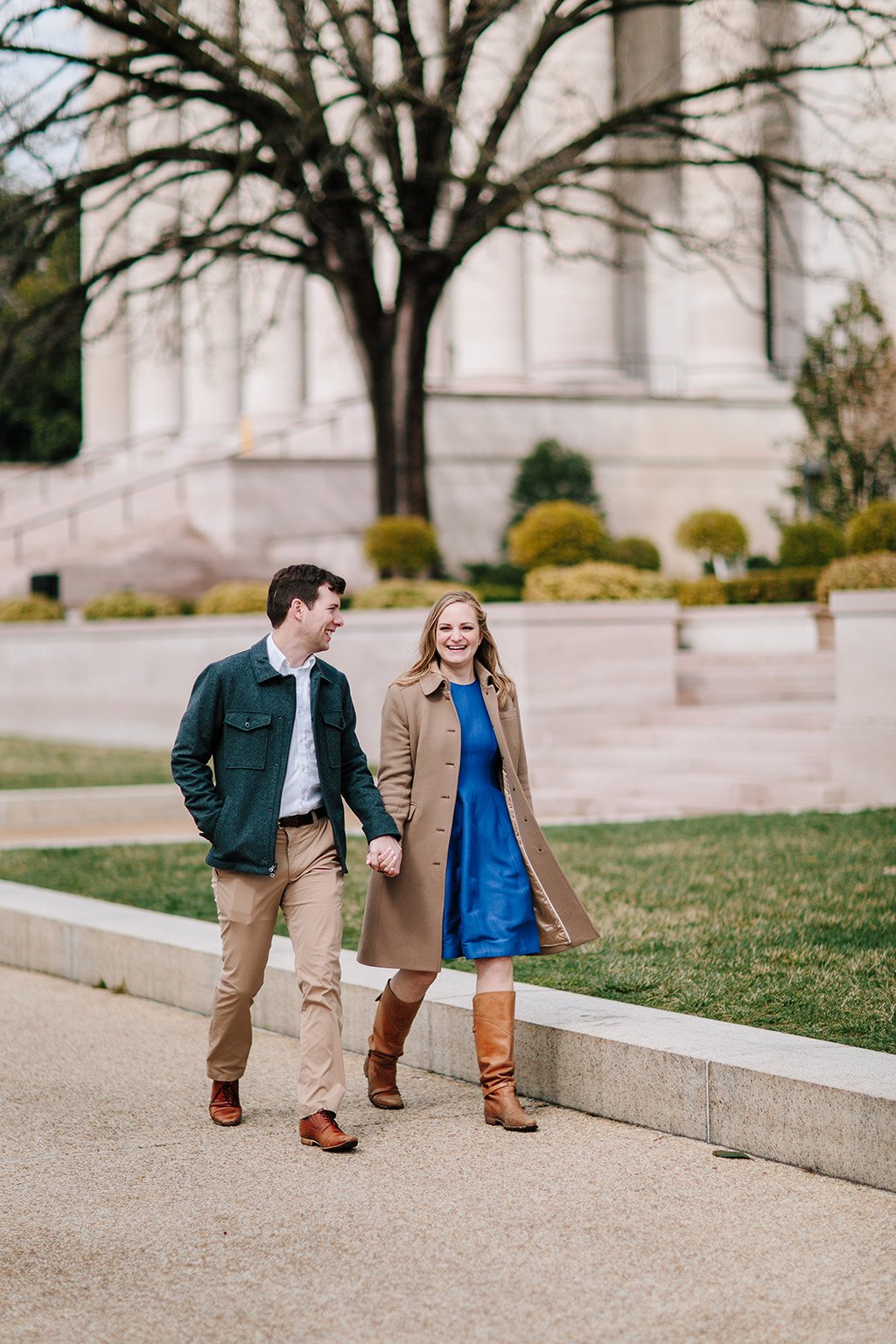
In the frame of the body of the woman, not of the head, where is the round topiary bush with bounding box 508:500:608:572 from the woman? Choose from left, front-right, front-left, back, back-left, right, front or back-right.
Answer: back-left

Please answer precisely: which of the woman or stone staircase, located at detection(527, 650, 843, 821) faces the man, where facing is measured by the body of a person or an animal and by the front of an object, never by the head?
the stone staircase

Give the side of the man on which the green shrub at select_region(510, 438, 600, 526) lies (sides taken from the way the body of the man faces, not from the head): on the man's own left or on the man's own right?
on the man's own left

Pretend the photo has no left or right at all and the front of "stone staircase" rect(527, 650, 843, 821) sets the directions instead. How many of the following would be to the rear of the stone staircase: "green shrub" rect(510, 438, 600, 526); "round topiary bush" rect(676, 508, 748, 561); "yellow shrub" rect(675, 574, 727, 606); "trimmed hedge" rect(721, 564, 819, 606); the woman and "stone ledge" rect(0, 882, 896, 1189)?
4

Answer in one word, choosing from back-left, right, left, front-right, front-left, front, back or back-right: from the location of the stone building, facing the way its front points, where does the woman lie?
front-left

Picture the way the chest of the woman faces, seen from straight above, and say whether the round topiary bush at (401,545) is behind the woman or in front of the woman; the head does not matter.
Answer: behind

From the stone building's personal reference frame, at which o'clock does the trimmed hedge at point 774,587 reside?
The trimmed hedge is roughly at 10 o'clock from the stone building.

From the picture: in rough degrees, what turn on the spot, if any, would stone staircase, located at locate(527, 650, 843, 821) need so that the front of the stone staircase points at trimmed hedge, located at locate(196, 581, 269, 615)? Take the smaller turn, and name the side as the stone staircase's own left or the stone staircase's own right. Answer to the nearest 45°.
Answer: approximately 135° to the stone staircase's own right

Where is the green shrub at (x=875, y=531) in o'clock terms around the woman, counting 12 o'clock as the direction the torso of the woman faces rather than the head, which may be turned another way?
The green shrub is roughly at 8 o'clock from the woman.

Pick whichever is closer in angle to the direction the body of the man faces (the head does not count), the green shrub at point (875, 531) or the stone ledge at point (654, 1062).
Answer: the stone ledge

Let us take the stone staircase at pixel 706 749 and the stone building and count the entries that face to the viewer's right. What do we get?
0

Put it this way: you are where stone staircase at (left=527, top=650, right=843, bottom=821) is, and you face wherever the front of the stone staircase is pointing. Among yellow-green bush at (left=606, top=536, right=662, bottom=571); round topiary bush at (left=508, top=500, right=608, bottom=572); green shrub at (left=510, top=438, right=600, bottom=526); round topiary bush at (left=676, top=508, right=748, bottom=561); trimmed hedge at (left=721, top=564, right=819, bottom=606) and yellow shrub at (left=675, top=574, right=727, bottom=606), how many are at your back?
6

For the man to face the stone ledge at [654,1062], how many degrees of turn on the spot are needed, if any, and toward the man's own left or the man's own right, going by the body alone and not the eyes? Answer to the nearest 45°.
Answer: approximately 45° to the man's own left

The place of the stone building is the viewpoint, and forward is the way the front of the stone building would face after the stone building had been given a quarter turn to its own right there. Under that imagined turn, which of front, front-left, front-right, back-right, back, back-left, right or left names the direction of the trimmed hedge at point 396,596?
back-left
